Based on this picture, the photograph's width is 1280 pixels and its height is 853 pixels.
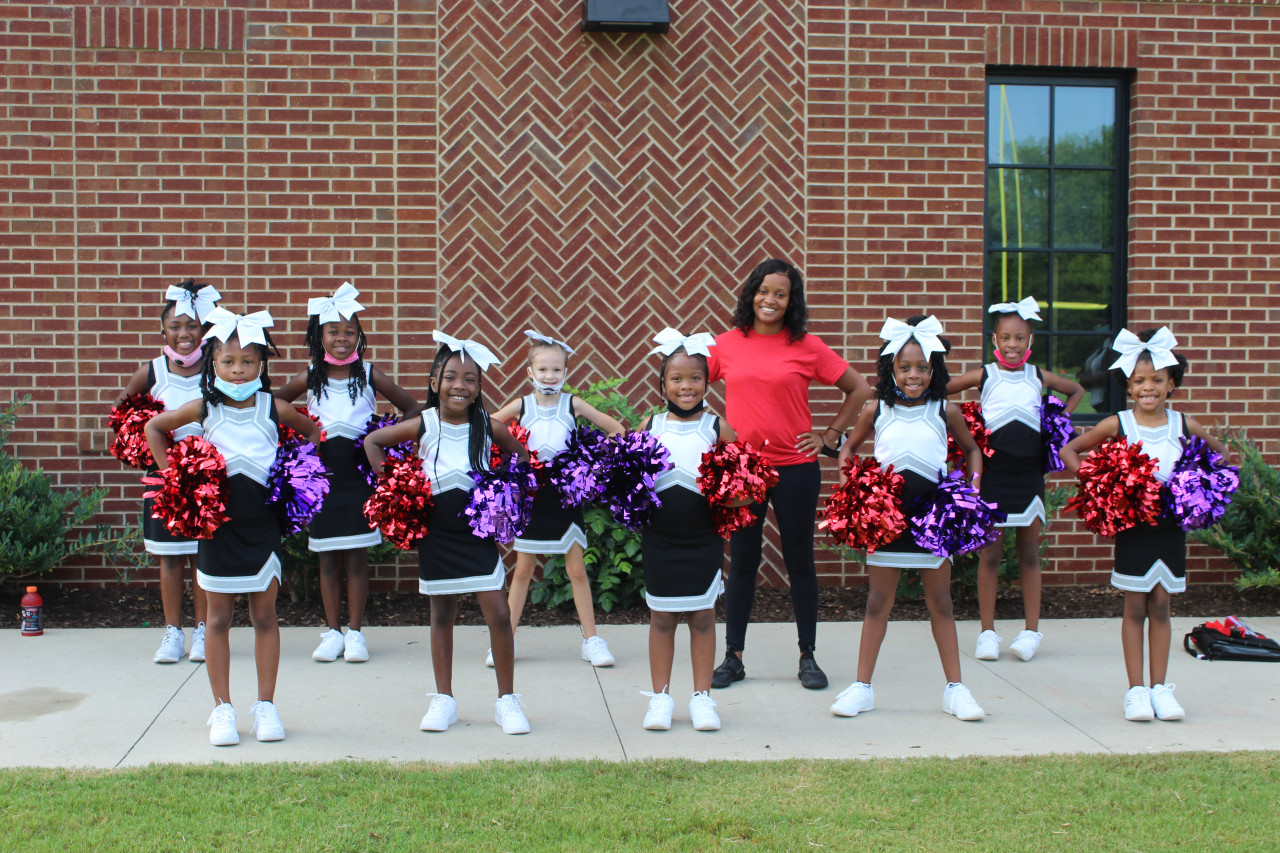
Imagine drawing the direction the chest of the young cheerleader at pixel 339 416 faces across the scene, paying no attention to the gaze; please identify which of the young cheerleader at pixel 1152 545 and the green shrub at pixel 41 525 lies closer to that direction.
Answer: the young cheerleader

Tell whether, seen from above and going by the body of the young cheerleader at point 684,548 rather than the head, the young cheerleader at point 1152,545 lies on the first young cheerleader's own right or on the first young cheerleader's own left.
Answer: on the first young cheerleader's own left

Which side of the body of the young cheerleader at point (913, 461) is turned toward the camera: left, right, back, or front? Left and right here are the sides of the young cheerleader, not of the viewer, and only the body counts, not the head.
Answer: front

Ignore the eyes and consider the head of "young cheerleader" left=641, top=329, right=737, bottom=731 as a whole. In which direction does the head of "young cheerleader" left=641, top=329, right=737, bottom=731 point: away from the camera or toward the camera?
toward the camera

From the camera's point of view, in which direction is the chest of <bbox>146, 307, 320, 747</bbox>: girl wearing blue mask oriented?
toward the camera

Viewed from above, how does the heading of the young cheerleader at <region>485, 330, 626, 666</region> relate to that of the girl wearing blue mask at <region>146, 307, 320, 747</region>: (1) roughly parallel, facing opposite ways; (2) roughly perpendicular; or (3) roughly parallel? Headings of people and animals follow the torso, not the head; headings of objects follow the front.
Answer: roughly parallel

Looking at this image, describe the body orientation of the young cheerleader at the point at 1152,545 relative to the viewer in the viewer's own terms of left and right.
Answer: facing the viewer

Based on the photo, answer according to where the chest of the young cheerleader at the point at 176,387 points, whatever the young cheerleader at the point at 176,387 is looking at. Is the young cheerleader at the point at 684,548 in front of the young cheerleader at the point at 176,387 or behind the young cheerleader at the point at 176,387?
in front

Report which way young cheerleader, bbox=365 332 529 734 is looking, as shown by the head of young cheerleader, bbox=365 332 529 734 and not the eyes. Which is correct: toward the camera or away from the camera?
toward the camera

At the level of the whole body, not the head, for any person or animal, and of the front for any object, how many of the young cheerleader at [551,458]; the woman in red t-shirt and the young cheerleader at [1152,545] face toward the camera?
3

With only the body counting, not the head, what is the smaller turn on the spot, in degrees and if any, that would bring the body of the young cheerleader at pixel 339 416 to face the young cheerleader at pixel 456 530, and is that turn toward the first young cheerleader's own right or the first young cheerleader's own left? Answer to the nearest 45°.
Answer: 0° — they already face them

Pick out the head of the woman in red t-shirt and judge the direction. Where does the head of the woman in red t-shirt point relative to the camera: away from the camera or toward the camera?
toward the camera

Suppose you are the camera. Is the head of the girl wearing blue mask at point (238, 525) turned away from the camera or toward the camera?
toward the camera

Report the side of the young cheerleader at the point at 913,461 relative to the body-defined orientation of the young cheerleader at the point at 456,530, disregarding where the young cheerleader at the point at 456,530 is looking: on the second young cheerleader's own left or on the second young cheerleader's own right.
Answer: on the second young cheerleader's own left

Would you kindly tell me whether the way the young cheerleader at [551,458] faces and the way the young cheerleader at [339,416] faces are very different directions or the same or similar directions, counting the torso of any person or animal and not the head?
same or similar directions
